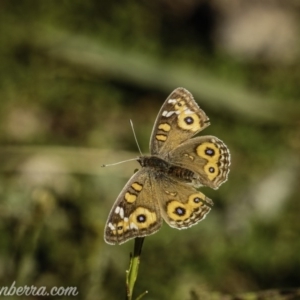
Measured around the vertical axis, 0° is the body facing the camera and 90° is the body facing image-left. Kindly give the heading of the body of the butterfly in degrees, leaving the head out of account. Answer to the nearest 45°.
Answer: approximately 90°
